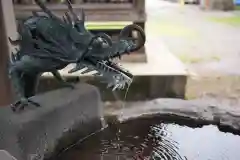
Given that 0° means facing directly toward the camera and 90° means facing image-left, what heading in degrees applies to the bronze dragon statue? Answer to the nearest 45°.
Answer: approximately 270°

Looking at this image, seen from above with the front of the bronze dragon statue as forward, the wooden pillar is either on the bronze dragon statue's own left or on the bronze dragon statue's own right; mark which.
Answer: on the bronze dragon statue's own left
